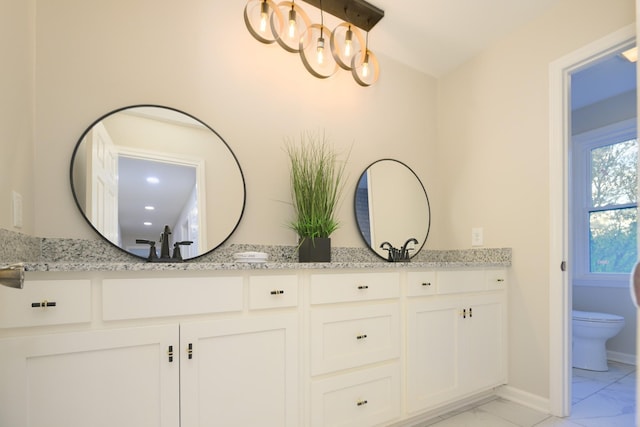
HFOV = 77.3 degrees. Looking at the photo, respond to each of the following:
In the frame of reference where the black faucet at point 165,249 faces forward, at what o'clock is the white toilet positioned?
The white toilet is roughly at 9 o'clock from the black faucet.

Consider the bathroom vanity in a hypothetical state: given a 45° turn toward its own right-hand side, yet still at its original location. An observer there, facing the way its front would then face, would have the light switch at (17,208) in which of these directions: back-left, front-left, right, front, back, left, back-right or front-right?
right

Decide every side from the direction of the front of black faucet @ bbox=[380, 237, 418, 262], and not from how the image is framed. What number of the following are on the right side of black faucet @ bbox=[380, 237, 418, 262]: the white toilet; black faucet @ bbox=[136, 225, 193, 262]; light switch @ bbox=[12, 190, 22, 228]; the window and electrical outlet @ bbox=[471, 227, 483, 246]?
2

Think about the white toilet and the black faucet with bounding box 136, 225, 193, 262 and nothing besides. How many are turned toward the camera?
1

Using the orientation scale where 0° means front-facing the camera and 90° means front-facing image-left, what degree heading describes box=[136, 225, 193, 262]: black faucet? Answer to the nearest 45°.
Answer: approximately 0°

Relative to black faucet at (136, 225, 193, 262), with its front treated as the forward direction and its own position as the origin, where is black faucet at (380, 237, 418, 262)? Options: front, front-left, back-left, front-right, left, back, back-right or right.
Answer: left

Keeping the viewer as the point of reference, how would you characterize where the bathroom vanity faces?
facing the viewer and to the right of the viewer
